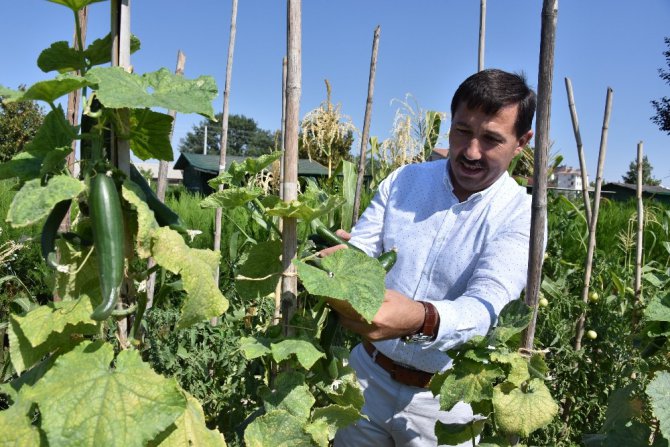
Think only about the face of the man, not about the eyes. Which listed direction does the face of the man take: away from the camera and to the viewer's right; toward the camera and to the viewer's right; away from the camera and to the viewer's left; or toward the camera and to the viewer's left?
toward the camera and to the viewer's left

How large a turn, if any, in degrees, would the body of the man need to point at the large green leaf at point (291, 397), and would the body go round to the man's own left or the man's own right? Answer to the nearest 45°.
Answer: approximately 45° to the man's own left

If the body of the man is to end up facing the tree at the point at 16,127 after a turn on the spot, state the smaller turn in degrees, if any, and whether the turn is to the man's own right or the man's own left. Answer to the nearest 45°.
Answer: approximately 90° to the man's own right

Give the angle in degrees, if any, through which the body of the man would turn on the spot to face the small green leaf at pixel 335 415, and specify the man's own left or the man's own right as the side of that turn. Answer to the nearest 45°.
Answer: approximately 45° to the man's own left

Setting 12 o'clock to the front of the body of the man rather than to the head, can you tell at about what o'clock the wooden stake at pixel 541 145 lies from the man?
The wooden stake is roughly at 10 o'clock from the man.

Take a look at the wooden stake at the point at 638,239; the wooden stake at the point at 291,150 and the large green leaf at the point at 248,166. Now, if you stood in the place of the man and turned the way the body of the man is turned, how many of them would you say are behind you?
1

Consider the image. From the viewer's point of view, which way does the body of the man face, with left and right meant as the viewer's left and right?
facing the viewer and to the left of the viewer

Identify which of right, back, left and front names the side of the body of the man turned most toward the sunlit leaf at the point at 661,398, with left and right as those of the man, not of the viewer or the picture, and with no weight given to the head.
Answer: left

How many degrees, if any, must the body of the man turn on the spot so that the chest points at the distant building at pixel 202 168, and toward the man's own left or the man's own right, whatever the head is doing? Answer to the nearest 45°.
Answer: approximately 90° to the man's own right

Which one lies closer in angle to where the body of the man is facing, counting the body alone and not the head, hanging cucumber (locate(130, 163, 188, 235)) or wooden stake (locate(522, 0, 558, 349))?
the hanging cucumber

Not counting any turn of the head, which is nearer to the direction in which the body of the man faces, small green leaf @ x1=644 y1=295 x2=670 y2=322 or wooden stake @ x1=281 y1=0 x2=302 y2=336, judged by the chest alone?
the wooden stake
